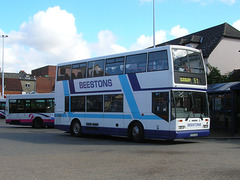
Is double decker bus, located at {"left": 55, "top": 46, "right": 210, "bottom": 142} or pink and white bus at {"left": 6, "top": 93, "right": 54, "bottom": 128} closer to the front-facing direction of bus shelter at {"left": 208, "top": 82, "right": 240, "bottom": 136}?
the double decker bus

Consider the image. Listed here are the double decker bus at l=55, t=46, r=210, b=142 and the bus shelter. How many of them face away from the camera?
0

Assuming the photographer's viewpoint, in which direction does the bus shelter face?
facing the viewer and to the left of the viewer

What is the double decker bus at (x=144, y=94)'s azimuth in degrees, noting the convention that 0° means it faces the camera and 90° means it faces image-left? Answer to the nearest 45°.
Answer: approximately 315°

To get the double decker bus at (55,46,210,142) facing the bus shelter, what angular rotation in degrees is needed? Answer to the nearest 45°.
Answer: approximately 90° to its left

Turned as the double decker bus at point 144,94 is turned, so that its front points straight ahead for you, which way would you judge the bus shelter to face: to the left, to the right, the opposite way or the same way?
to the right

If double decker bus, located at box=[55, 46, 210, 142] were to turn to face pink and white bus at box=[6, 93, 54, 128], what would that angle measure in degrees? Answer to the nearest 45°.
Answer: approximately 180°

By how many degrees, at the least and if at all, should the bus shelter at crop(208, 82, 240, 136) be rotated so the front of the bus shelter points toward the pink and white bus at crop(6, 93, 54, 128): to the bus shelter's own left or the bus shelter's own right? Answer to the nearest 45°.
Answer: approximately 45° to the bus shelter's own right
